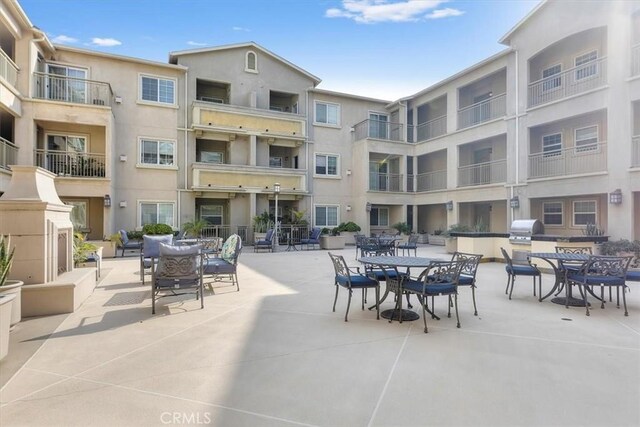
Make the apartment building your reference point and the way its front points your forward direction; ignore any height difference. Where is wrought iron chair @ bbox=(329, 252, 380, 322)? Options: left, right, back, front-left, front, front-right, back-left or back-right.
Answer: front

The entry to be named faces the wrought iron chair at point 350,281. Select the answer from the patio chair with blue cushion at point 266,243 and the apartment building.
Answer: the apartment building

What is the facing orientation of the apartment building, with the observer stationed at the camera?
facing the viewer

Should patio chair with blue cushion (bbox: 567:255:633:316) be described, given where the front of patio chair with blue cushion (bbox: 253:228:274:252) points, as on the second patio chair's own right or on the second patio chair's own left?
on the second patio chair's own left

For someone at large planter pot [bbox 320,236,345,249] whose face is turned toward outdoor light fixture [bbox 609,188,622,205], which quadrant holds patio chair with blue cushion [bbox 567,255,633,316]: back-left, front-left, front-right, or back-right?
front-right
